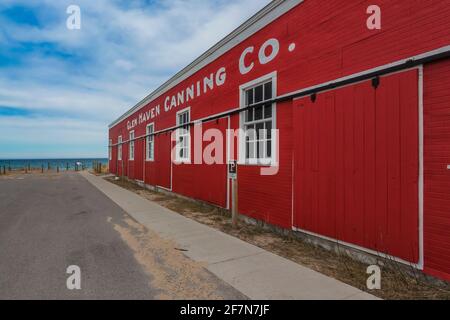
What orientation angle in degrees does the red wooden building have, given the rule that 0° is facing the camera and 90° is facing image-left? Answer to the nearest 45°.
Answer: approximately 45°
